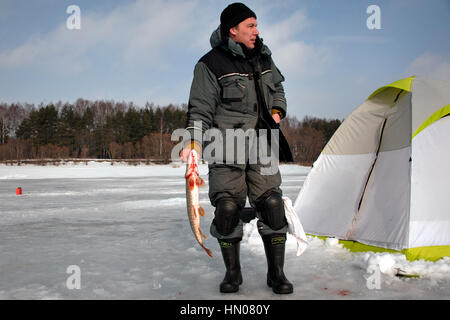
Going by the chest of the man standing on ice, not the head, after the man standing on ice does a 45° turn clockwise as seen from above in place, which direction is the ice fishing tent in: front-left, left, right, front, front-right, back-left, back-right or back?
back-left

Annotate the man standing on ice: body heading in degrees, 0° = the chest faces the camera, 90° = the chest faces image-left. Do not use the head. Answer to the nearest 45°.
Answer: approximately 315°
